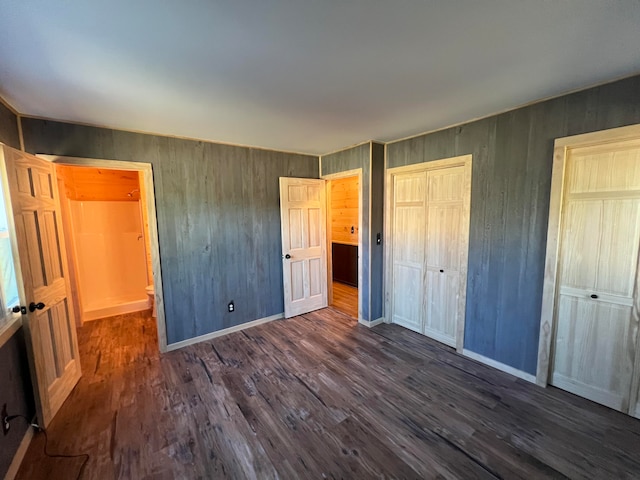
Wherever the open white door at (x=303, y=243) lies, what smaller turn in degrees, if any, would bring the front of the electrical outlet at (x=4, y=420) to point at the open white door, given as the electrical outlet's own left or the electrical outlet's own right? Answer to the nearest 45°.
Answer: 0° — it already faces it

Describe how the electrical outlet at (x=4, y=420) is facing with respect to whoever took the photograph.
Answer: facing to the right of the viewer
